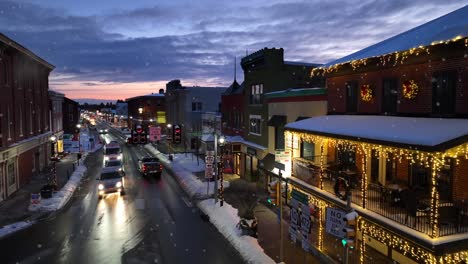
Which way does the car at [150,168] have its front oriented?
away from the camera

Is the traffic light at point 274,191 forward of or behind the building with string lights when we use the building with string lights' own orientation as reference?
forward

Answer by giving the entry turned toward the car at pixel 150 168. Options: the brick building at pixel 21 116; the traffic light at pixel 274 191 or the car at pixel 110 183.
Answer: the brick building

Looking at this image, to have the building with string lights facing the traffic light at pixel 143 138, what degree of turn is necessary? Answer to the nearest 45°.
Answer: approximately 90° to its right

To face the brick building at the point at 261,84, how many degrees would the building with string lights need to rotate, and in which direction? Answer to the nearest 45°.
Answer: approximately 90° to its right

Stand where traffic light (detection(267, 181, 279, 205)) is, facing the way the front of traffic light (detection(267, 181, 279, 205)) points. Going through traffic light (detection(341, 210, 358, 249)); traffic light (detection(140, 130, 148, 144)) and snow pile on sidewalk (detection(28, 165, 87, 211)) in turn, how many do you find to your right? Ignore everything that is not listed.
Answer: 2

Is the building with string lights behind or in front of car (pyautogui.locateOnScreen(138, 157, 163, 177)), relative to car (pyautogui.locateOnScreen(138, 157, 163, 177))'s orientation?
behind

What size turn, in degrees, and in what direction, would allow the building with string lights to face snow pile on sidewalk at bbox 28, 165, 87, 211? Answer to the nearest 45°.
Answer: approximately 45° to its right

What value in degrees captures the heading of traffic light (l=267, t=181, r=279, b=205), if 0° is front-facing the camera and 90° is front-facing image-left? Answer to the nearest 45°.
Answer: approximately 45°

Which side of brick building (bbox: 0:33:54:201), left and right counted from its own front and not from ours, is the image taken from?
right

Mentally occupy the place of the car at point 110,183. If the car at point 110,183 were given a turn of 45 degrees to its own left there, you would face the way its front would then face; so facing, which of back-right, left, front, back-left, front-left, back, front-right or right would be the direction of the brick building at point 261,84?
front-left

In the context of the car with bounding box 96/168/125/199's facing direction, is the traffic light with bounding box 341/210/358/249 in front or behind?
in front

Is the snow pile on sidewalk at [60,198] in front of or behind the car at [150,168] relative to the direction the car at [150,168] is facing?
behind
